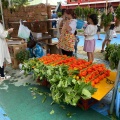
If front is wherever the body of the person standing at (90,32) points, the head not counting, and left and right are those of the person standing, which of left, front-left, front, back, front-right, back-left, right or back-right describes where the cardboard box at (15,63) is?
front

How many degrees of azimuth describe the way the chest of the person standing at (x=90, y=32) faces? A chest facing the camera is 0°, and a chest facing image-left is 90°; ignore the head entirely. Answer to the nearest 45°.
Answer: approximately 90°

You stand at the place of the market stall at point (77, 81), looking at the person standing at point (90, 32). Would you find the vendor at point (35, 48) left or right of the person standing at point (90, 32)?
left
